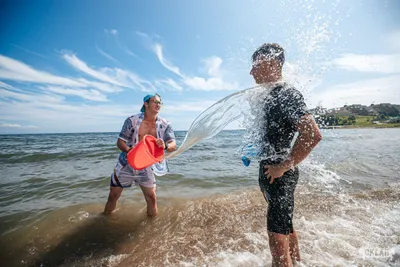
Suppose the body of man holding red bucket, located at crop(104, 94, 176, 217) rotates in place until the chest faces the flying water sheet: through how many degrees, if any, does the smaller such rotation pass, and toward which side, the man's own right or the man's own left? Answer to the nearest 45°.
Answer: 0° — they already face it

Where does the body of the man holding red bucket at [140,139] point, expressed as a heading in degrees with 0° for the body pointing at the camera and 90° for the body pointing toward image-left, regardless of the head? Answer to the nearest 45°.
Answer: approximately 315°

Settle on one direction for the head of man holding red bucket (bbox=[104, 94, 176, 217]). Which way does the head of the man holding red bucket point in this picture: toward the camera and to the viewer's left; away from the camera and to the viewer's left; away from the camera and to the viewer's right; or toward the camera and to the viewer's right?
toward the camera and to the viewer's right
